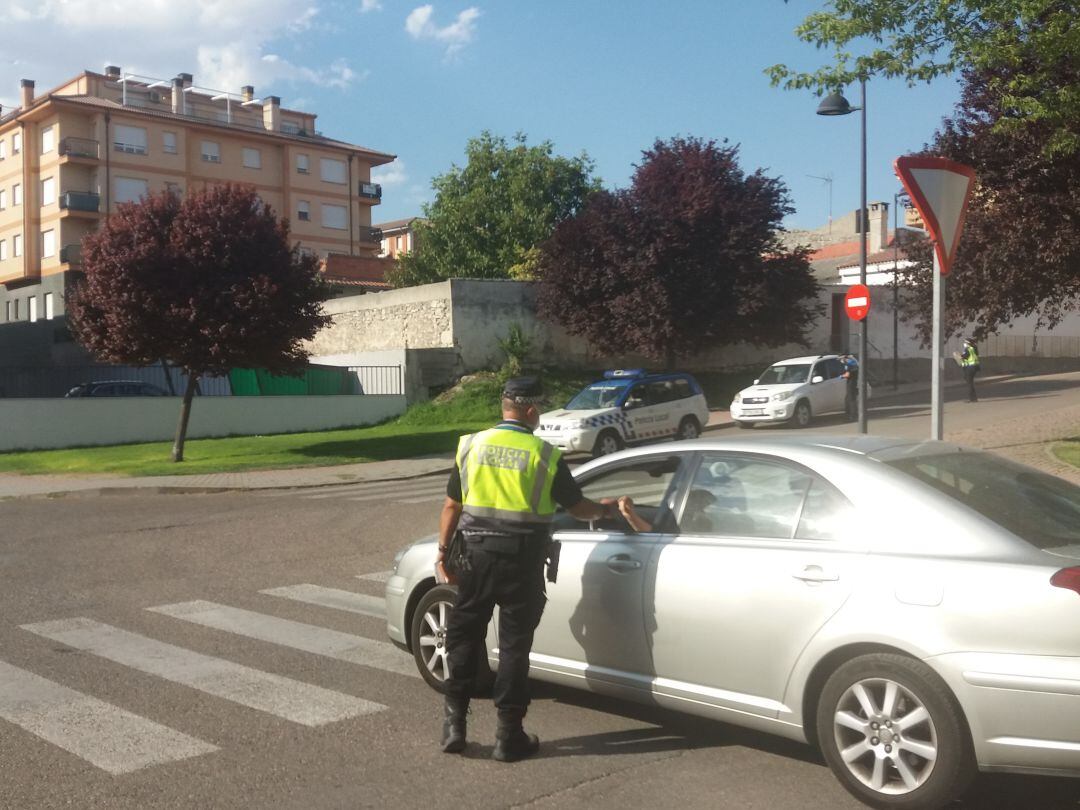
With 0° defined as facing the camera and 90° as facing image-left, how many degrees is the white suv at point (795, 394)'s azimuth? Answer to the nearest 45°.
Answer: approximately 45°

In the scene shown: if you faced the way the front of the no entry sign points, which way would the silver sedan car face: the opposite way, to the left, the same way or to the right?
to the right

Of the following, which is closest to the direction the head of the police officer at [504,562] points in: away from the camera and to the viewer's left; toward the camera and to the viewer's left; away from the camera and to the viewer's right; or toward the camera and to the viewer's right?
away from the camera and to the viewer's right

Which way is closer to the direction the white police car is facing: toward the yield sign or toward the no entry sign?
the yield sign

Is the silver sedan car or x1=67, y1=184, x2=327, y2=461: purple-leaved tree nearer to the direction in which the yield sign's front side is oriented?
the silver sedan car

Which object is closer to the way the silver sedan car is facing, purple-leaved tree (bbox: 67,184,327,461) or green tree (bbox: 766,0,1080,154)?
the purple-leaved tree
